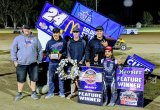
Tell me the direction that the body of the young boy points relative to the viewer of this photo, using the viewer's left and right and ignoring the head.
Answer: facing the viewer

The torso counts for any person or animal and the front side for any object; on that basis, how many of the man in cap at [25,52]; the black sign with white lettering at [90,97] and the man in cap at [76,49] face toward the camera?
3

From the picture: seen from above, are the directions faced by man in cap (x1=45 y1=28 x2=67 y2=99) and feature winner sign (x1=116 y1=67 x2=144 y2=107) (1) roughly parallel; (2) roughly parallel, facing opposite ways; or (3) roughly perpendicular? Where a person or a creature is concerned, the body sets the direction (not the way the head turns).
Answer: roughly parallel

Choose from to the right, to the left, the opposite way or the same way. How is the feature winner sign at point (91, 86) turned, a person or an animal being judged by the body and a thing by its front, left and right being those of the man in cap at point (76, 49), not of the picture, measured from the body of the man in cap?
the same way

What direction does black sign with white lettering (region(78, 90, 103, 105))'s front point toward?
toward the camera

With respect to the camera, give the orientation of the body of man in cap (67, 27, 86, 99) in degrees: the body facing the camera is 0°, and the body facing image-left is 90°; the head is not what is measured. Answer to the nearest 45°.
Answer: approximately 0°

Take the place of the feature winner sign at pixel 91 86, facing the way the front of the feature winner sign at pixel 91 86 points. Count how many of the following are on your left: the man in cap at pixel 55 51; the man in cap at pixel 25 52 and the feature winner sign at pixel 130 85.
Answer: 1

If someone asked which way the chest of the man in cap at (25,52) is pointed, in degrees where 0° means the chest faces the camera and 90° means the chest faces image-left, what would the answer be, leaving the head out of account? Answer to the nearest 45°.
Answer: approximately 0°

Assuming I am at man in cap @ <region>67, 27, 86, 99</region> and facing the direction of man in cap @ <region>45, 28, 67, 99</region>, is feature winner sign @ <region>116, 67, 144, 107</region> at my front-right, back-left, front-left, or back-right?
back-left
